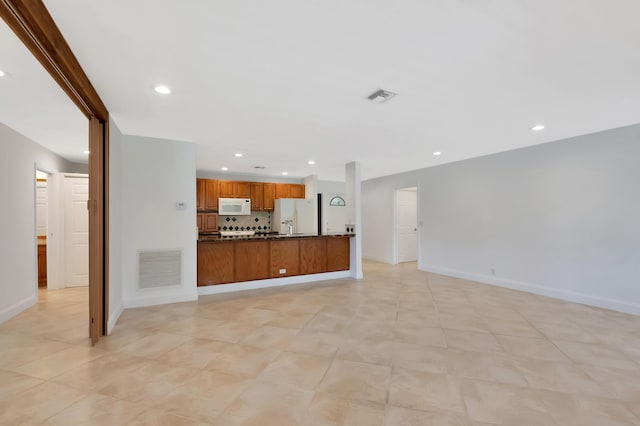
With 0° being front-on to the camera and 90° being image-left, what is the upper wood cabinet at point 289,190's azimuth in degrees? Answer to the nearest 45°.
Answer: approximately 0°

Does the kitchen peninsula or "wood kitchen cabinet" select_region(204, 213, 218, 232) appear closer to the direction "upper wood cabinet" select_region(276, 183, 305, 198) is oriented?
the kitchen peninsula

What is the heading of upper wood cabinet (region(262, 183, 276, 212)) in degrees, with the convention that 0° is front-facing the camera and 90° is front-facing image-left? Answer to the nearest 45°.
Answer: approximately 0°

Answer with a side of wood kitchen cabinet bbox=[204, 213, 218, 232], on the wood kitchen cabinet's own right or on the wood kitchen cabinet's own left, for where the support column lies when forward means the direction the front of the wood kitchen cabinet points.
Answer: on the wood kitchen cabinet's own left

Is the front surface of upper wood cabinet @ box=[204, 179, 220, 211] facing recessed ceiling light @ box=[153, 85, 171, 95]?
yes

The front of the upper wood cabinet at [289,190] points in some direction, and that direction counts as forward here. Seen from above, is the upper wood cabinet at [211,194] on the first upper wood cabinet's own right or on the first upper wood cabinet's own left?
on the first upper wood cabinet's own right

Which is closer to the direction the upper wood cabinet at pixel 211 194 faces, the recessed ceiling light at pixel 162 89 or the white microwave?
the recessed ceiling light

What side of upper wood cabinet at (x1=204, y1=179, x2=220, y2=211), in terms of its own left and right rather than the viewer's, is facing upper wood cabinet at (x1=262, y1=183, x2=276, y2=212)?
left

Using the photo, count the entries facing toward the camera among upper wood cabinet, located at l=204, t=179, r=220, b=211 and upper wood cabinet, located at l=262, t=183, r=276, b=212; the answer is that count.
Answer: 2
